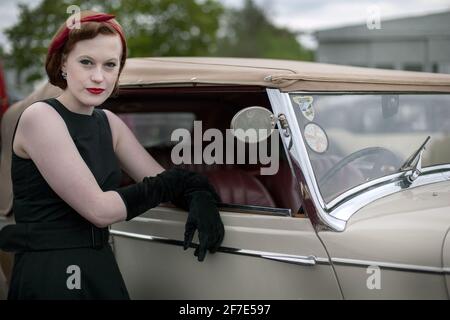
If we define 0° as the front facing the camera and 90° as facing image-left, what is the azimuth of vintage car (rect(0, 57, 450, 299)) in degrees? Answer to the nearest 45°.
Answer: approximately 315°

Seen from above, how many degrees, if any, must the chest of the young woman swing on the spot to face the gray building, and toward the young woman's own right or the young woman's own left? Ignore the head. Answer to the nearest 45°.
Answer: approximately 90° to the young woman's own left

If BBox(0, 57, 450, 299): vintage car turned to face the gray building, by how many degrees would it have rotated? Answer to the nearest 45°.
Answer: approximately 135° to its left

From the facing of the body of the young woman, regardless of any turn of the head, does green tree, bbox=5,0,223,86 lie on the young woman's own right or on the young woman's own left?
on the young woman's own left

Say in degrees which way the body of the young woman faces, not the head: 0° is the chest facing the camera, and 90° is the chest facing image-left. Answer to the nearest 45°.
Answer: approximately 315°

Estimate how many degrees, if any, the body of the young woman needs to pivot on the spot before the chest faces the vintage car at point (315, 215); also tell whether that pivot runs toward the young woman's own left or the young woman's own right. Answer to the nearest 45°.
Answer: approximately 45° to the young woman's own left

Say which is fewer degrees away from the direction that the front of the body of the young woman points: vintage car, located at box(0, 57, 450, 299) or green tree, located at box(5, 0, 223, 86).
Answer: the vintage car

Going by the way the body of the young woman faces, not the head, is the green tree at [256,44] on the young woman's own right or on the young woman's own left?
on the young woman's own left

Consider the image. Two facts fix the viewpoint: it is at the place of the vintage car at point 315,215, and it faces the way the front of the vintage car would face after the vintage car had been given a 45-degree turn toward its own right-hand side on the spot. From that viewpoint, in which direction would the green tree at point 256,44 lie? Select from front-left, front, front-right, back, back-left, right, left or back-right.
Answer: back
